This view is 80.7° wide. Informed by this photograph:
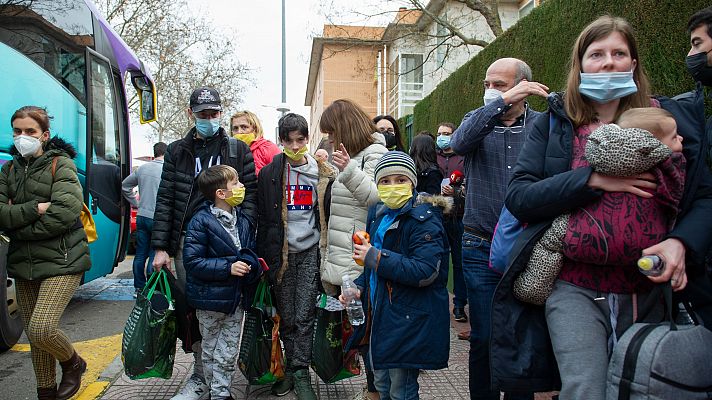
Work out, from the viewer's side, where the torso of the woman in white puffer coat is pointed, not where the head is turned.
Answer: to the viewer's left

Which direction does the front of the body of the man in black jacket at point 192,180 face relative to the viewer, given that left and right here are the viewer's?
facing the viewer

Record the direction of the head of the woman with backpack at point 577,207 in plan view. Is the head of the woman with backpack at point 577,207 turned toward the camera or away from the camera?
toward the camera

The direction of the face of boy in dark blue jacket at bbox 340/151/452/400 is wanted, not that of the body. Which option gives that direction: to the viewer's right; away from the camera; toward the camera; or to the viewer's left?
toward the camera

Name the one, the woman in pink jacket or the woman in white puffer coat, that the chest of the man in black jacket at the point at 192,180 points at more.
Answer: the woman in white puffer coat

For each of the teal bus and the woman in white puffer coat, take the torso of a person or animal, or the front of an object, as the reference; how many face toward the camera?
0

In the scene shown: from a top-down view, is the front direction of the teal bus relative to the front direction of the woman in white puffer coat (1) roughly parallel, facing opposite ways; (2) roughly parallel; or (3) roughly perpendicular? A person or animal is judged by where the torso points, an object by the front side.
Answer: roughly perpendicular

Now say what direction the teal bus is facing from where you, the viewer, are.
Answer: facing away from the viewer and to the right of the viewer

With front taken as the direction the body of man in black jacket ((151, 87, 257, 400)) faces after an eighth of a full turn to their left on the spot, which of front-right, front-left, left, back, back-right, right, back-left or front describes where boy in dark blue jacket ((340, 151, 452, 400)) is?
front

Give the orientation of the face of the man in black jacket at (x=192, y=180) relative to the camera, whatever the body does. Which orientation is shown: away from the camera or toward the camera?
toward the camera

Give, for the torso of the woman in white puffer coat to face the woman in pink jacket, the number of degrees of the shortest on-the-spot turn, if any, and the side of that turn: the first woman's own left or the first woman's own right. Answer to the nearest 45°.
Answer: approximately 45° to the first woman's own right

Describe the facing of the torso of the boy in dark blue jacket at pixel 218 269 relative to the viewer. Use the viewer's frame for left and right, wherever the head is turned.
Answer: facing the viewer and to the right of the viewer

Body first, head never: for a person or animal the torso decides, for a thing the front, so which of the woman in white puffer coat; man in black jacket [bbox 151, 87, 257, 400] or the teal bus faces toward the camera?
the man in black jacket
